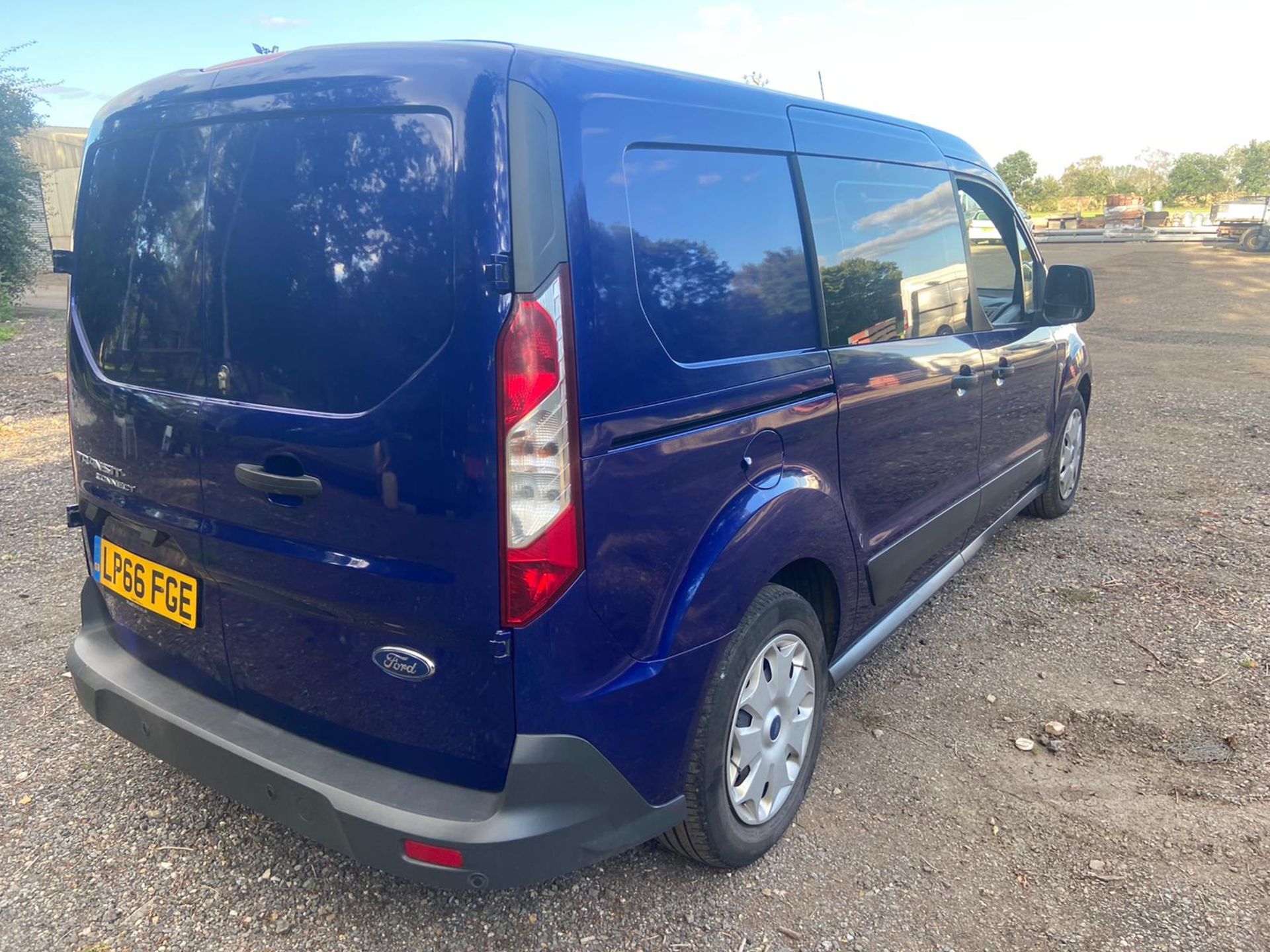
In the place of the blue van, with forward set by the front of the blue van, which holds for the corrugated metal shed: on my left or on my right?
on my left

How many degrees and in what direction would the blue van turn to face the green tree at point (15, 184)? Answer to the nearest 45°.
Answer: approximately 90° to its left

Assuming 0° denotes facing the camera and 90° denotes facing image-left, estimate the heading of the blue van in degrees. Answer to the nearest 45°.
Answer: approximately 225°
